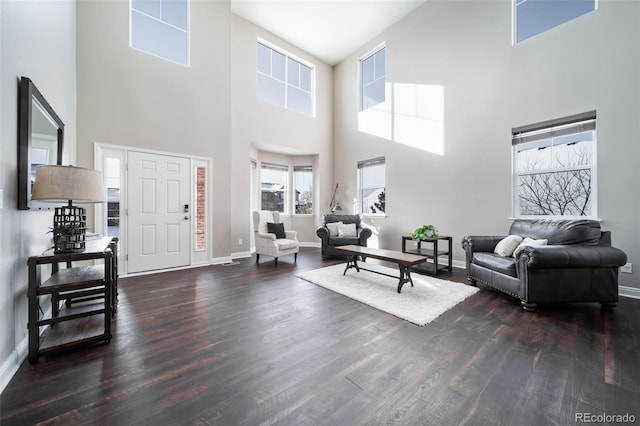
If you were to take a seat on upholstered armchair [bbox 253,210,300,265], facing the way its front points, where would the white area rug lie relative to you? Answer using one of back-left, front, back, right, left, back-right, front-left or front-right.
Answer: front

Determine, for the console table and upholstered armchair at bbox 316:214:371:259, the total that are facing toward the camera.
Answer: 1

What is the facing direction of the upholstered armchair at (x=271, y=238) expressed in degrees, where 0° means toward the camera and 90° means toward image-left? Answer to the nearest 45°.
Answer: approximately 315°

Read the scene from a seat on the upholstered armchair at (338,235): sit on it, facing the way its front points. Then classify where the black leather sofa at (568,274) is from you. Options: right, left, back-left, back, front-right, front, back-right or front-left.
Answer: front-left

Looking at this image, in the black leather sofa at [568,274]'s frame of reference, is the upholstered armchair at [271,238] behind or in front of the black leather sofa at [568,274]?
in front

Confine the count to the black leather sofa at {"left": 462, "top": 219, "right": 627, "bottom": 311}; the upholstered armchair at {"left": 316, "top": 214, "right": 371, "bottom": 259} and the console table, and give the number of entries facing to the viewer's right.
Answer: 1

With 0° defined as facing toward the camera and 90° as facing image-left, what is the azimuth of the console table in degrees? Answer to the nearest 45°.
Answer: approximately 270°

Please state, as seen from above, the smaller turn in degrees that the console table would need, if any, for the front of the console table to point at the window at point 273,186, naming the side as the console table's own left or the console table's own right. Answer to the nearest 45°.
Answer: approximately 45° to the console table's own left

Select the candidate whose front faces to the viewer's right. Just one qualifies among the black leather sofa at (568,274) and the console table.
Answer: the console table

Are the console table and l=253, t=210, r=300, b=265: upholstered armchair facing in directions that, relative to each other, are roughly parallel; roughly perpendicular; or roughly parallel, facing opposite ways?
roughly perpendicular

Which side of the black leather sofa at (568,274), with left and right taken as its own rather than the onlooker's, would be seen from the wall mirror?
front

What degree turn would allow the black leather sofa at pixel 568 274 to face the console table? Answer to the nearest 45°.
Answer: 0° — it already faces it

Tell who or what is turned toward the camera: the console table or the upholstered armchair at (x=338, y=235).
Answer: the upholstered armchair

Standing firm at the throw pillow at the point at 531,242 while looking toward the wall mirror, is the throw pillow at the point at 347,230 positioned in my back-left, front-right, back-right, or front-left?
front-right

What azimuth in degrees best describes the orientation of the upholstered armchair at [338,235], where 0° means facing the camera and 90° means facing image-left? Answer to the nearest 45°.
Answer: approximately 0°

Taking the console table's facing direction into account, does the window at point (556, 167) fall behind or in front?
in front

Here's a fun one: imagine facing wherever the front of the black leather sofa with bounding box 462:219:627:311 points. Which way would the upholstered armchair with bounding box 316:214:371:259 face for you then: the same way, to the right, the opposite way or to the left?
to the left
